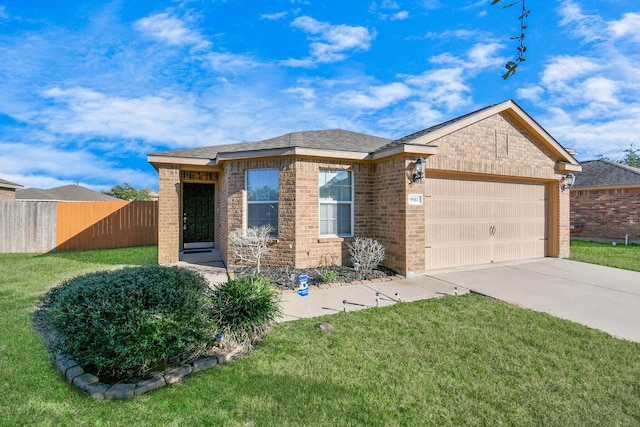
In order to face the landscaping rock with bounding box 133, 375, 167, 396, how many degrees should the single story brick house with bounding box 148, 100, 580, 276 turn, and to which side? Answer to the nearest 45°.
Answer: approximately 90° to its right

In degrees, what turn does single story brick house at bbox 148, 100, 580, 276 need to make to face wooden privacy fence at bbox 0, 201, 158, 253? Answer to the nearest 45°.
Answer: approximately 135° to its right

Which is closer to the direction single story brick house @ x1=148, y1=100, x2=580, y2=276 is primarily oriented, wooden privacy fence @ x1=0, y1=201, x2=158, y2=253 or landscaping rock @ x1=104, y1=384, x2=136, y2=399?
the landscaping rock

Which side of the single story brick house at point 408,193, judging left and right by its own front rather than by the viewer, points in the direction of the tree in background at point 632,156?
left

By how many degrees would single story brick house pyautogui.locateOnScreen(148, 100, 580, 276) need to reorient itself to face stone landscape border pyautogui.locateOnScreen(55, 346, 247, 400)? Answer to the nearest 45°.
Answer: approximately 90° to its right

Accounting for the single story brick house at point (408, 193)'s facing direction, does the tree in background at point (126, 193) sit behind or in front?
behind

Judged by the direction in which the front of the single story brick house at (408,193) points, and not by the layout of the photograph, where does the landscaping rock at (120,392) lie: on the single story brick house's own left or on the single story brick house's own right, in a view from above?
on the single story brick house's own right

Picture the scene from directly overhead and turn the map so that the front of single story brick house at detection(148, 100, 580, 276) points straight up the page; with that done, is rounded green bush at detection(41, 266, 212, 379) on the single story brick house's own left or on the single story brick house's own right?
on the single story brick house's own right

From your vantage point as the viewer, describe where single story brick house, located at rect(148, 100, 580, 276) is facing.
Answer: facing the viewer and to the right of the viewer

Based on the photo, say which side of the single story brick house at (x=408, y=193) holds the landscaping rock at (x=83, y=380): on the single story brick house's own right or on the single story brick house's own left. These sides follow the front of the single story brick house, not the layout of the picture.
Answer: on the single story brick house's own right
